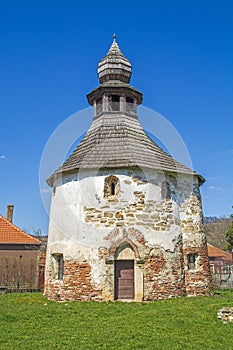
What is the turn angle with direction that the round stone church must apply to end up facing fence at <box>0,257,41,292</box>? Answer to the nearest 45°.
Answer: approximately 135° to its right

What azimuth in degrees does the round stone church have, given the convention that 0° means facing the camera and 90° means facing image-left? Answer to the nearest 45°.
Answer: approximately 0°
